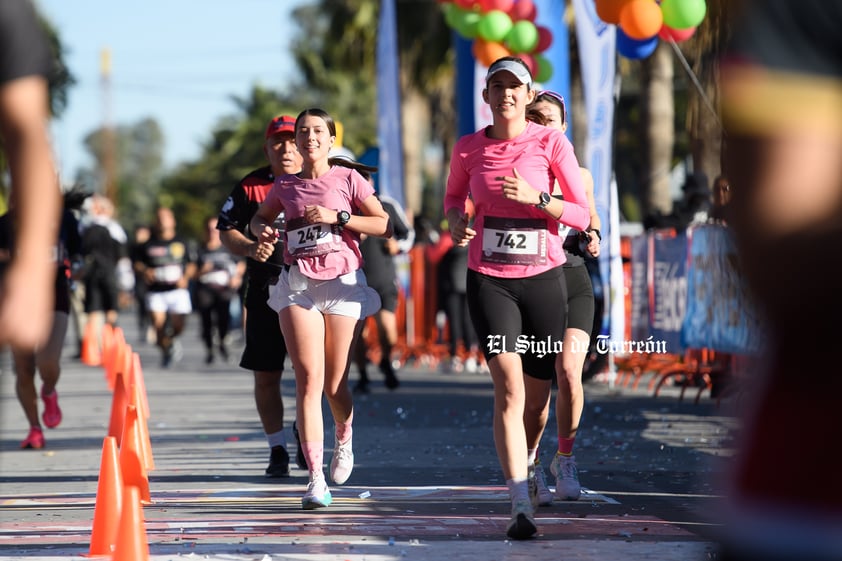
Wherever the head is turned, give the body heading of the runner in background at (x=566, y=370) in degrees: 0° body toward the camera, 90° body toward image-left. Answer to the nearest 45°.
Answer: approximately 0°

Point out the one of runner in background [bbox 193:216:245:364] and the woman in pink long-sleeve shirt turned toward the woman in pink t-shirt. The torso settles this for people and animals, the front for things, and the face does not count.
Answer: the runner in background

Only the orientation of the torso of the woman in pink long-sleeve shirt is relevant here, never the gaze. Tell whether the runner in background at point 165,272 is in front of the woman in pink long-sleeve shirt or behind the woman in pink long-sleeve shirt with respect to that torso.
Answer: behind

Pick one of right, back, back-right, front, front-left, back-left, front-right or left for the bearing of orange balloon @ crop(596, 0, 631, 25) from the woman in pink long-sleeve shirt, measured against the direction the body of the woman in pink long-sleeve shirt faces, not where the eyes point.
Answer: back

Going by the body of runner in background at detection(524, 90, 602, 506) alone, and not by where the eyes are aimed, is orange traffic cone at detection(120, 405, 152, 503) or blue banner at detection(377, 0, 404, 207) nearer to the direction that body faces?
the orange traffic cone

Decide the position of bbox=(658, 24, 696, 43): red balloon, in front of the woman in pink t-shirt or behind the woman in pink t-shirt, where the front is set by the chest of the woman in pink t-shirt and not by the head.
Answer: behind

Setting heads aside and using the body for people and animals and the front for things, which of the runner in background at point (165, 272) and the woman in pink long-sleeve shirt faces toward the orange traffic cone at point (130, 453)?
the runner in background
